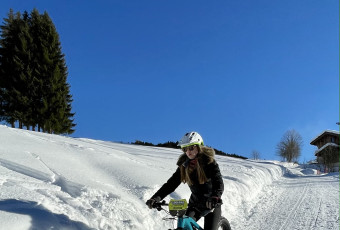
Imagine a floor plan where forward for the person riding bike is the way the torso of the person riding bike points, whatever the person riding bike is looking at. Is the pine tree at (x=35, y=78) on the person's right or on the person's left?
on the person's right

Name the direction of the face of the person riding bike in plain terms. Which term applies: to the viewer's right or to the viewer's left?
to the viewer's left

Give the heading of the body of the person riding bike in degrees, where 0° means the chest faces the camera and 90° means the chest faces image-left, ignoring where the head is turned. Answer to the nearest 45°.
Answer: approximately 45°

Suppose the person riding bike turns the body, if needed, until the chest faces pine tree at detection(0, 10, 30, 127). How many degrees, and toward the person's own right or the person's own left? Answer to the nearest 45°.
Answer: approximately 90° to the person's own right
